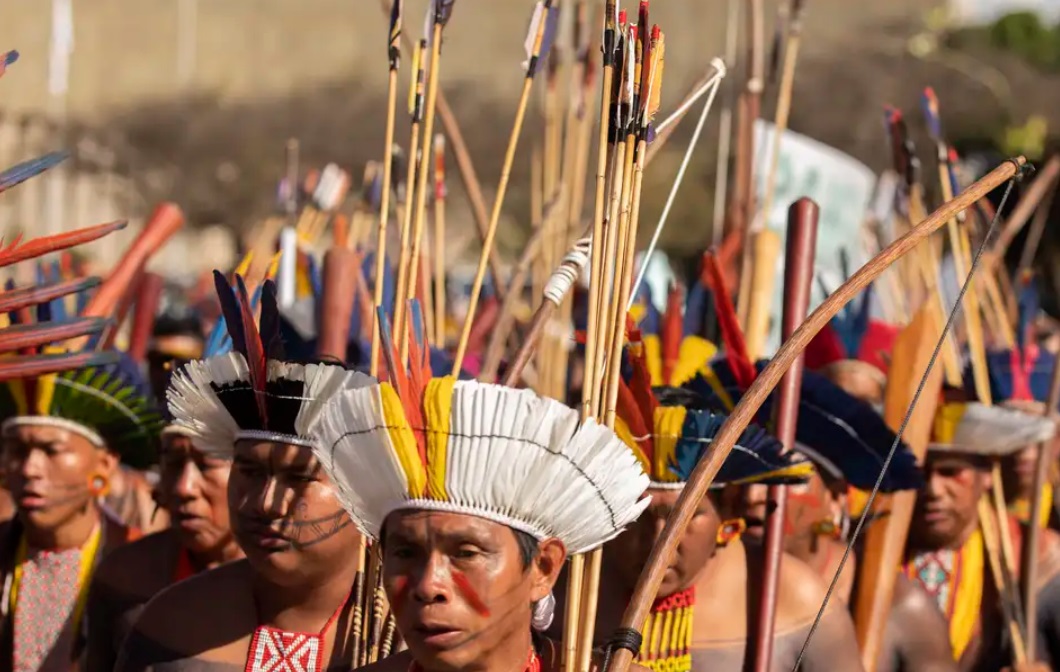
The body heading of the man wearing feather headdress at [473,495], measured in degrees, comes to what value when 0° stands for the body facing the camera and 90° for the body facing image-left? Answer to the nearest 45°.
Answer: approximately 45°

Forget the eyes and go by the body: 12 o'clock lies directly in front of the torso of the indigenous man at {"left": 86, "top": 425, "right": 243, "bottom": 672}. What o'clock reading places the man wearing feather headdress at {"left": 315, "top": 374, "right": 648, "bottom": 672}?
The man wearing feather headdress is roughly at 10 o'clock from the indigenous man.

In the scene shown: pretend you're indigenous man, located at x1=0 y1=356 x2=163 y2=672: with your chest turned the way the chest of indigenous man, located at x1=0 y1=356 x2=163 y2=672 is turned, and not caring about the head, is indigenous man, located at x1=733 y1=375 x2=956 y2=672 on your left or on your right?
on your left

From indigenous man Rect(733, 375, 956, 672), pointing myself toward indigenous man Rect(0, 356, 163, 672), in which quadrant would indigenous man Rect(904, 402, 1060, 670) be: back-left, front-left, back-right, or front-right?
back-right

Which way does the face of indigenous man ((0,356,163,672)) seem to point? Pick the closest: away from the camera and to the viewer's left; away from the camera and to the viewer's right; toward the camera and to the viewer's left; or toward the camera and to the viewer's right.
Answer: toward the camera and to the viewer's left

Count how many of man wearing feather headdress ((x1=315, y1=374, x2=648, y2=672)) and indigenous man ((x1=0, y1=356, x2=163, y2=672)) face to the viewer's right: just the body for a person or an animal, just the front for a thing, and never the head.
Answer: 0

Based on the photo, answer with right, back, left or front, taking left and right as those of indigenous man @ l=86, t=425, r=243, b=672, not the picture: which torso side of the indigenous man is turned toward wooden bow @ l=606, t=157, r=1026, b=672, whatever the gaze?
left

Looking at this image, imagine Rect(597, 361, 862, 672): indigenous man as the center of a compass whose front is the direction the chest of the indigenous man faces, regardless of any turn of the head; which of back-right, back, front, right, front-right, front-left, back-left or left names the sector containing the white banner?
back-right

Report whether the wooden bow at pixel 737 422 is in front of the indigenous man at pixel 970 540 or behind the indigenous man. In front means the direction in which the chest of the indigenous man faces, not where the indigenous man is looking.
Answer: in front

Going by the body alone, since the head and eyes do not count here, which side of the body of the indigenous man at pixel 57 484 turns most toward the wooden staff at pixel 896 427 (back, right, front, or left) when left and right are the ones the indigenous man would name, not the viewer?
left

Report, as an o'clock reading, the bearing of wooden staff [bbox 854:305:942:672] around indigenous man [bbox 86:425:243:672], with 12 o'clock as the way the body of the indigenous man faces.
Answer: The wooden staff is roughly at 8 o'clock from the indigenous man.
